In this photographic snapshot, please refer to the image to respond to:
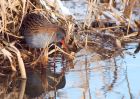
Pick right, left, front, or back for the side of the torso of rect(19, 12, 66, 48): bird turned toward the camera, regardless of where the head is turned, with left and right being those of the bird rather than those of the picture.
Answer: right
